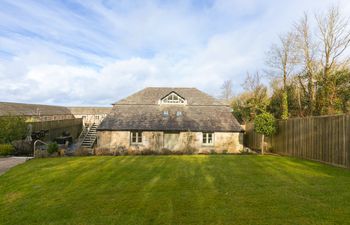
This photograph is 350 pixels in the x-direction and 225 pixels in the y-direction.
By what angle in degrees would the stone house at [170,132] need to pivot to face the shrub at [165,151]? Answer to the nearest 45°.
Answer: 0° — it already faces it

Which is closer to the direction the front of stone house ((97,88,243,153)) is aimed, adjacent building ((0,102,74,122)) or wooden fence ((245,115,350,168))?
the wooden fence

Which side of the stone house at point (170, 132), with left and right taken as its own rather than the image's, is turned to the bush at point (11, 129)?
right

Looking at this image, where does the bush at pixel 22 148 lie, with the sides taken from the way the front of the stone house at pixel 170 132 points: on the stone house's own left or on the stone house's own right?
on the stone house's own right

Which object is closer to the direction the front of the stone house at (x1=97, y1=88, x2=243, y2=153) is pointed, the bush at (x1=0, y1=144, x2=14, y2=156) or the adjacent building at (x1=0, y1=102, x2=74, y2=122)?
the bush

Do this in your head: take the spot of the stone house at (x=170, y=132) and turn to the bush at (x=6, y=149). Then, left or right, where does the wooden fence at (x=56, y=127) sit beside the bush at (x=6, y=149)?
right

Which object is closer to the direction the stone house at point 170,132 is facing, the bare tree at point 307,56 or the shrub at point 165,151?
the shrub

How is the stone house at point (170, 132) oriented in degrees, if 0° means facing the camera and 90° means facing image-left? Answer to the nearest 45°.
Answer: approximately 0°

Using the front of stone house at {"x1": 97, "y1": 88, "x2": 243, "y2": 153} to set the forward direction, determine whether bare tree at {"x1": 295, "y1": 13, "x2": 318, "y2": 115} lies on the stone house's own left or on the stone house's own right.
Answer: on the stone house's own left

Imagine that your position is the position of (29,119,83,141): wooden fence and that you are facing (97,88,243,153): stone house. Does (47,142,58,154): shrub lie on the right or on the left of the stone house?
right

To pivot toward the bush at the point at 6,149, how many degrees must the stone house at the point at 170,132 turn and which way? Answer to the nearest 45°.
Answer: approximately 45° to its right

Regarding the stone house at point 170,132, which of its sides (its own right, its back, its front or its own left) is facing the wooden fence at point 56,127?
right

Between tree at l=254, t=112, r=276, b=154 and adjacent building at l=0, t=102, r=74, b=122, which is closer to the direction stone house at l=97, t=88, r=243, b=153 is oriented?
the tree
